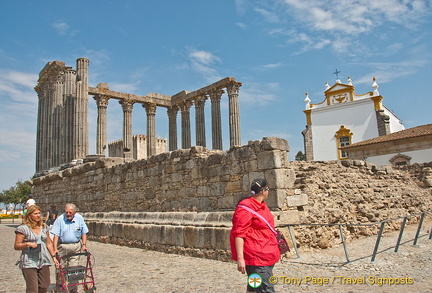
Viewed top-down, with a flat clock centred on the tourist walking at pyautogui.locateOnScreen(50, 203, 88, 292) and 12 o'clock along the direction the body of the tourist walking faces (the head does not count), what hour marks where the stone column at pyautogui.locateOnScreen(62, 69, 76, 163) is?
The stone column is roughly at 6 o'clock from the tourist walking.

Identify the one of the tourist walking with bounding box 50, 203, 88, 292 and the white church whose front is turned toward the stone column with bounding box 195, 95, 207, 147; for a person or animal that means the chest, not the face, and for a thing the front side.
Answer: the white church

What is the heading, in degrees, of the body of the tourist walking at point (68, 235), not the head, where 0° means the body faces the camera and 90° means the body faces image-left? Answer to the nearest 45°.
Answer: approximately 0°

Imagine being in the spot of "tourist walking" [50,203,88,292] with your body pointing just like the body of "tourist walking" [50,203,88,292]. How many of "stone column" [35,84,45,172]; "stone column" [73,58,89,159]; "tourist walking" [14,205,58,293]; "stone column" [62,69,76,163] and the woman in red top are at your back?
3

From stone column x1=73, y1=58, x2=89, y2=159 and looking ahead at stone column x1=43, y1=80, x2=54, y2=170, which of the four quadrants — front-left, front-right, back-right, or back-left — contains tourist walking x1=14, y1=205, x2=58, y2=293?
back-left

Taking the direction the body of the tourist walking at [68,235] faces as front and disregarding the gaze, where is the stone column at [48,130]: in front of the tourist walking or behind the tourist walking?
behind

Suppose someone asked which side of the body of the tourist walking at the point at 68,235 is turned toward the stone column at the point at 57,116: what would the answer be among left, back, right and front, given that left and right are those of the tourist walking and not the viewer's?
back

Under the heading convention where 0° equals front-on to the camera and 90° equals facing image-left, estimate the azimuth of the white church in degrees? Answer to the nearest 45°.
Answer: approximately 45°

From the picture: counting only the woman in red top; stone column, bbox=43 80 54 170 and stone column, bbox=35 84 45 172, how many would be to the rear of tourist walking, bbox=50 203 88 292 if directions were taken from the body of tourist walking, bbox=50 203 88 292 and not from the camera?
2

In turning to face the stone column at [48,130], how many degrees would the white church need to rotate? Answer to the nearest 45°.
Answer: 0° — it already faces it

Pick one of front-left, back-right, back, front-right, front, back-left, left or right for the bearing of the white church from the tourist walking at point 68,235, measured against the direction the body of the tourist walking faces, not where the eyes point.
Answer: back-left
